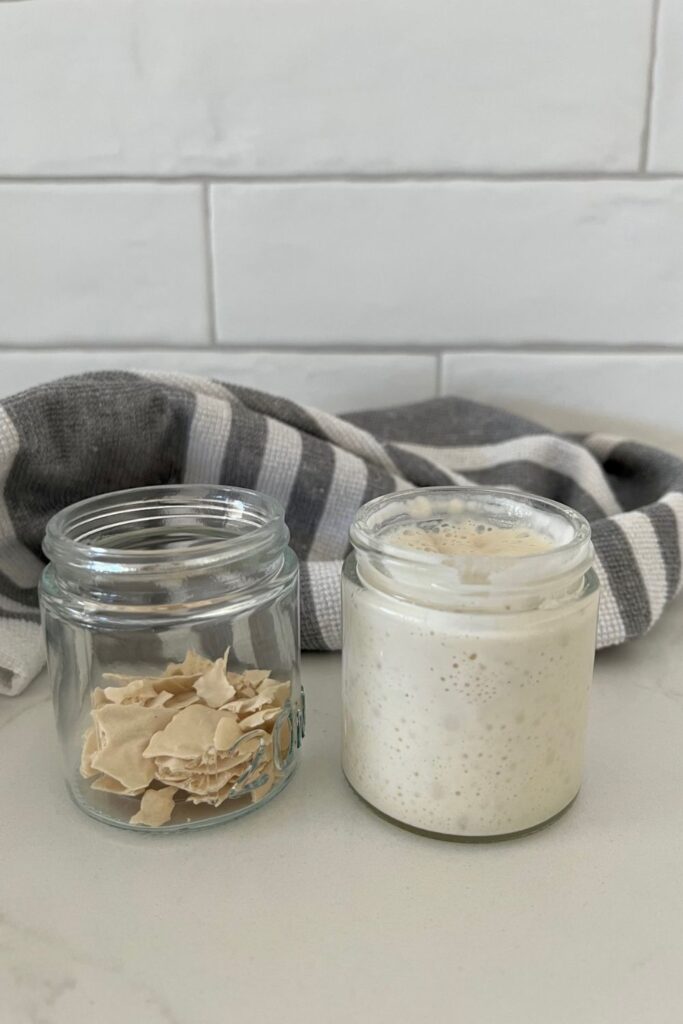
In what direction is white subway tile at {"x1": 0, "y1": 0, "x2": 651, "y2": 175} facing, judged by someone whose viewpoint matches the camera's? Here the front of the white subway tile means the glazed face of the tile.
facing the viewer

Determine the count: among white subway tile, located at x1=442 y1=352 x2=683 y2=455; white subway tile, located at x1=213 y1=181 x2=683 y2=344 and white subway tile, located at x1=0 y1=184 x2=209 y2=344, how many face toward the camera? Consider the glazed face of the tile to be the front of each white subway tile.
3

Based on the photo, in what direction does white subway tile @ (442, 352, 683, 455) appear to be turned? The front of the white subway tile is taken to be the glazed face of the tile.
toward the camera

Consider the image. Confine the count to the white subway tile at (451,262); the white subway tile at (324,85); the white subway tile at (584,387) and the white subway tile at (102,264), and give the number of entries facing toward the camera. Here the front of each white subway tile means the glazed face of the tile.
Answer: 4

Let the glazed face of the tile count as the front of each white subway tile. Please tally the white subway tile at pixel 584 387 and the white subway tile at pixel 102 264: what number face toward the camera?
2

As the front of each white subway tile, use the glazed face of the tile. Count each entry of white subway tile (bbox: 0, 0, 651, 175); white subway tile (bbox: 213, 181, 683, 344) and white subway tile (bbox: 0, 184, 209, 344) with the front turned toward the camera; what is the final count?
3
